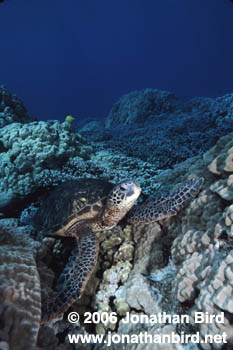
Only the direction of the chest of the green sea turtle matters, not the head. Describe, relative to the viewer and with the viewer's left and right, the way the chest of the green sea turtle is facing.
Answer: facing the viewer and to the right of the viewer
